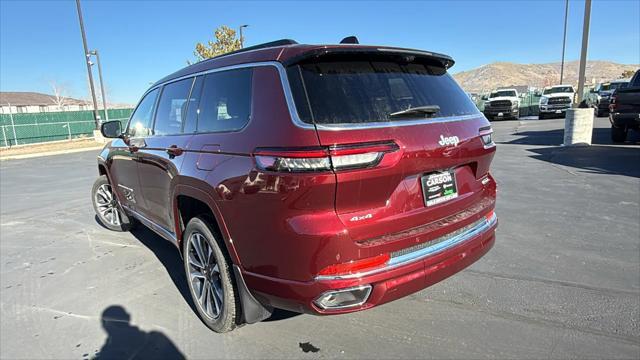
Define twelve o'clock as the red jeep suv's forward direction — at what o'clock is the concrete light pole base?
The concrete light pole base is roughly at 3 o'clock from the red jeep suv.

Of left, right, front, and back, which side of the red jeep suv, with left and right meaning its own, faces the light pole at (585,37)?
right

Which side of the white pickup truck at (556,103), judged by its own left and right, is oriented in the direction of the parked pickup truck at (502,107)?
right

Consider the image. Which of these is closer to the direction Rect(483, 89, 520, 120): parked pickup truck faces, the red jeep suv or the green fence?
the red jeep suv

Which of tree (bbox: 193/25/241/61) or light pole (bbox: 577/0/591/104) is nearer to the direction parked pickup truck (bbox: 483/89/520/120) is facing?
the light pole

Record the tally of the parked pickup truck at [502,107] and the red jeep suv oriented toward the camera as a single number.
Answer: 1

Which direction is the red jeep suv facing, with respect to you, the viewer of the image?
facing away from the viewer and to the left of the viewer

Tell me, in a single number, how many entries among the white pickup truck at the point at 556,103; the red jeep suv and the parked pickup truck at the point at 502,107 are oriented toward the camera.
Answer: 2

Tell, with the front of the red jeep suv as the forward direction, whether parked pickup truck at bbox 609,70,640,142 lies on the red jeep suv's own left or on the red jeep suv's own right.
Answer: on the red jeep suv's own right

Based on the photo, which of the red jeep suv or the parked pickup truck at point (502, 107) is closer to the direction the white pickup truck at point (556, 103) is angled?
the red jeep suv
